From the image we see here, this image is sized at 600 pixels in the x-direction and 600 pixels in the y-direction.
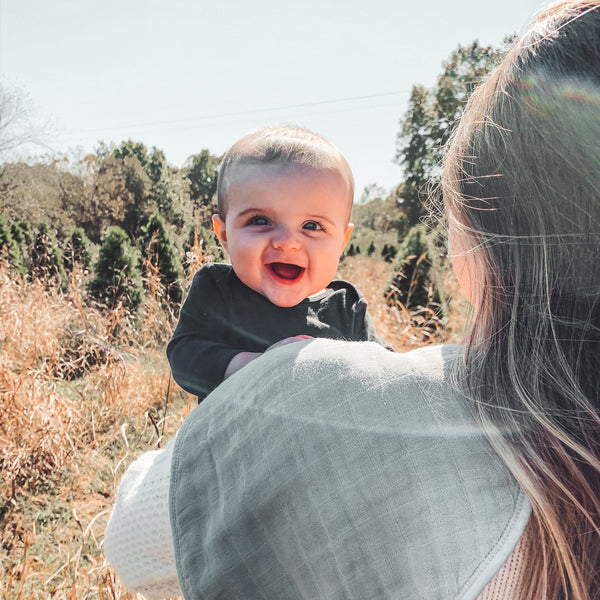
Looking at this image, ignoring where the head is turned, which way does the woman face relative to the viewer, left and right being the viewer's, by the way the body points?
facing away from the viewer

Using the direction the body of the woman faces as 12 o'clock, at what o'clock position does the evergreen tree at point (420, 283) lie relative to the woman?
The evergreen tree is roughly at 12 o'clock from the woman.

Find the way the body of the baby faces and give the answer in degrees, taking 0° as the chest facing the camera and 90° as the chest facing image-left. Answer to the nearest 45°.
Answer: approximately 0°
